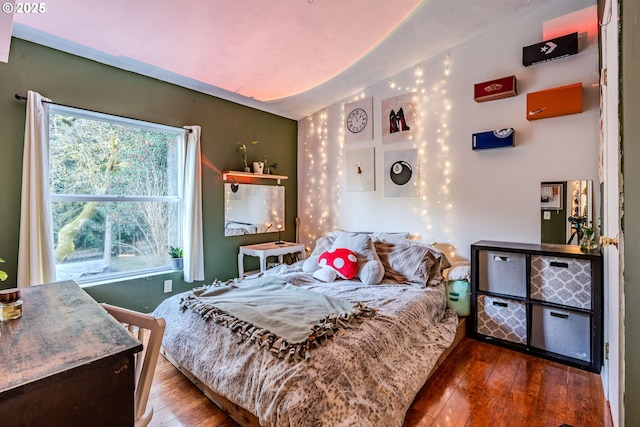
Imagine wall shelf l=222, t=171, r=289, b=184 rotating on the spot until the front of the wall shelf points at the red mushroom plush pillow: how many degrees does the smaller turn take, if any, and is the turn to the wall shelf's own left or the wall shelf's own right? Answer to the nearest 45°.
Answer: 0° — it already faces it

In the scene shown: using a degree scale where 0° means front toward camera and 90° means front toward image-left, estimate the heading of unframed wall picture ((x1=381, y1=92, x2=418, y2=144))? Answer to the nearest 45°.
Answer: approximately 45°

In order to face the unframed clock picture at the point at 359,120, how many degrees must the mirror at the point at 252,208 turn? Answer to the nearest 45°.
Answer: approximately 45° to its left

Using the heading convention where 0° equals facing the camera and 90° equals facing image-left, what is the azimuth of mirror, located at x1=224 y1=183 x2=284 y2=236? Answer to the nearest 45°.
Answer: approximately 315°

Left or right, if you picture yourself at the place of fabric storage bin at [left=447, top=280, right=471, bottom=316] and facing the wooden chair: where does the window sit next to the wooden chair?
right

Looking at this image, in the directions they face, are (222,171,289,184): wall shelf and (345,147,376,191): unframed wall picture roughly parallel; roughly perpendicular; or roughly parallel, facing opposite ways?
roughly perpendicular

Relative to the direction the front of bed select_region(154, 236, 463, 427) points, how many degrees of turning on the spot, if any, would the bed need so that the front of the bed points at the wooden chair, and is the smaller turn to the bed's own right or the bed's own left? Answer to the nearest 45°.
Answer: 0° — it already faces it

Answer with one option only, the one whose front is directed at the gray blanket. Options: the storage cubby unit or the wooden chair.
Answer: the storage cubby unit

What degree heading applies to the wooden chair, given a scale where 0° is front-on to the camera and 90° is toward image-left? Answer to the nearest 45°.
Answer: approximately 45°
